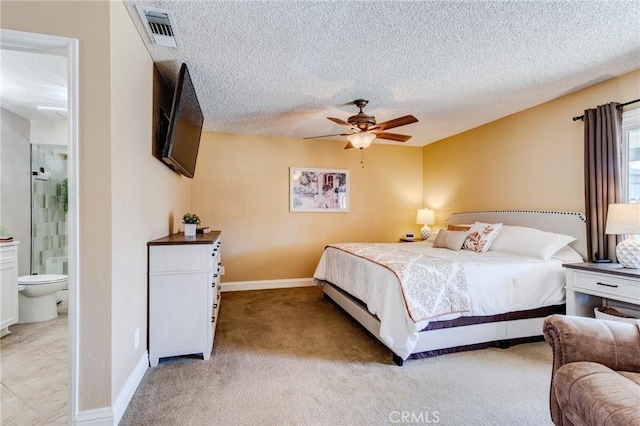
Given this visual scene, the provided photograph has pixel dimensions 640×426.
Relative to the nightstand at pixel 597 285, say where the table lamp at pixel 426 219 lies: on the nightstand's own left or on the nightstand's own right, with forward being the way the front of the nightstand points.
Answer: on the nightstand's own right

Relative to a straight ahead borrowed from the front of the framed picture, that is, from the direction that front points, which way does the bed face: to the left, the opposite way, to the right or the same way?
to the right

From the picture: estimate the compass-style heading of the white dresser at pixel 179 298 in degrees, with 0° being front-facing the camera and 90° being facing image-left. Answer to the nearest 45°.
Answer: approximately 270°

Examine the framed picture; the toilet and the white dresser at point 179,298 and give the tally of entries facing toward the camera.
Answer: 1

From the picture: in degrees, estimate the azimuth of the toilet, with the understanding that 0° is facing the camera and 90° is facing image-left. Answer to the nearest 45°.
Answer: approximately 270°

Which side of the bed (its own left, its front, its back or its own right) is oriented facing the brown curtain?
back

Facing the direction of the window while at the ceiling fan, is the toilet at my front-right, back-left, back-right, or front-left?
back-right

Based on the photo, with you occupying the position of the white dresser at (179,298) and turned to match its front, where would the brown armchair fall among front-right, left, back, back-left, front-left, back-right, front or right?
front-right
